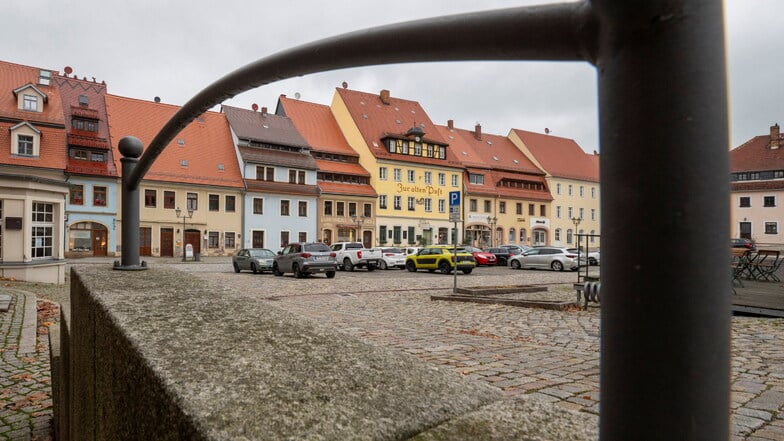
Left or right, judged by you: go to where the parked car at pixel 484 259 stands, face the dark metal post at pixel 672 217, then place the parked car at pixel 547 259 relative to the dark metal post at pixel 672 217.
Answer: left

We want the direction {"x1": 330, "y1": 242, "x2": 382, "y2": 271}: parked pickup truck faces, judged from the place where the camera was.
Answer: facing away from the viewer and to the left of the viewer

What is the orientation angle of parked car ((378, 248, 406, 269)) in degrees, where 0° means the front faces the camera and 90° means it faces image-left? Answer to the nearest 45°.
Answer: approximately 135°

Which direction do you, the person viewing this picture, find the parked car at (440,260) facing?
facing away from the viewer and to the left of the viewer

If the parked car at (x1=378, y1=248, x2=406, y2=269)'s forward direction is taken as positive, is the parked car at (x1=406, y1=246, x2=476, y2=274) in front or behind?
behind

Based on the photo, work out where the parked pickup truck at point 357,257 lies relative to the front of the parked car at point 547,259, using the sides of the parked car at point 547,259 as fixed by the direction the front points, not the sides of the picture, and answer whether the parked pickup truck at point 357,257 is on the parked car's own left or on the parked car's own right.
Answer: on the parked car's own left

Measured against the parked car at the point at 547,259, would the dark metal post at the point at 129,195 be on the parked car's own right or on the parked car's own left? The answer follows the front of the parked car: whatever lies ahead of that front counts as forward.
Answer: on the parked car's own left

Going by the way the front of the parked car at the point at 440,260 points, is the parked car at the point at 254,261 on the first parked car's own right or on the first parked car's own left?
on the first parked car's own left

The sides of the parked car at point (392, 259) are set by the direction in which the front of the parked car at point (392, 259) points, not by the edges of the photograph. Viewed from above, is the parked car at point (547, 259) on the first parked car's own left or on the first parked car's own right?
on the first parked car's own right

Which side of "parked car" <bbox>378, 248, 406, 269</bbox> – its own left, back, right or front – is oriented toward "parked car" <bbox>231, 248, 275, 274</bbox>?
left

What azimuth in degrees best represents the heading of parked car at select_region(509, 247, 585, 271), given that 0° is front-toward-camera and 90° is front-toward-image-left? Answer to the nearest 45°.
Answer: approximately 135°

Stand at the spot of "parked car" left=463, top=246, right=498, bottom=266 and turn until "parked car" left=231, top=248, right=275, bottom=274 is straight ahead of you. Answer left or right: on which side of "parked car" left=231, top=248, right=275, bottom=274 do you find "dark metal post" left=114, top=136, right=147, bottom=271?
left
